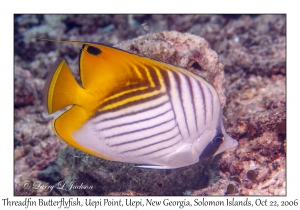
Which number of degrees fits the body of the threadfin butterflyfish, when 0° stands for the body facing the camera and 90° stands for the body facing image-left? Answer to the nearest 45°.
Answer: approximately 270°
